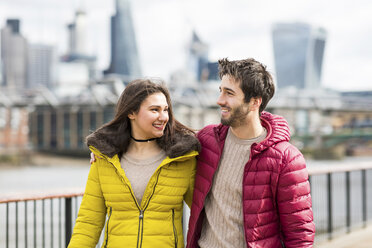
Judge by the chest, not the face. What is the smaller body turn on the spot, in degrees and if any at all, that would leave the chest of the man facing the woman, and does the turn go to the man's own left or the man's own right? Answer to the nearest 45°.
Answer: approximately 45° to the man's own right

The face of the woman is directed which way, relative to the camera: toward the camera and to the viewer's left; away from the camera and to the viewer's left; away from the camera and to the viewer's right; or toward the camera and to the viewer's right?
toward the camera and to the viewer's right

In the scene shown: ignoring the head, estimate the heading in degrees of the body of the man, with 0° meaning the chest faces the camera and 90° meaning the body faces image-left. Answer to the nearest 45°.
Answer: approximately 45°

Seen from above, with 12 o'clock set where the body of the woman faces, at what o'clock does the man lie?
The man is roughly at 10 o'clock from the woman.

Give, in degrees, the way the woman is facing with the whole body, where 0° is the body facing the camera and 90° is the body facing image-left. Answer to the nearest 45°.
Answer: approximately 0°
